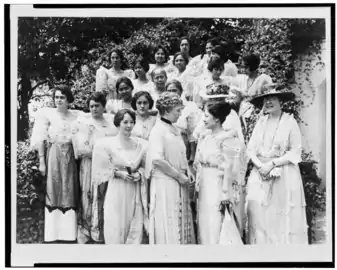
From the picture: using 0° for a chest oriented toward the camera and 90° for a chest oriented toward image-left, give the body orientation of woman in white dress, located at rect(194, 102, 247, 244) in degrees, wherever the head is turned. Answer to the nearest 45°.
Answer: approximately 45°

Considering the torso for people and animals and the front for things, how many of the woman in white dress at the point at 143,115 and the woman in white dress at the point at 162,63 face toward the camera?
2

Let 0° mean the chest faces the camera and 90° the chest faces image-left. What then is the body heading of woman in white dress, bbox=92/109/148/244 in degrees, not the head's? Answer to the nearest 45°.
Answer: approximately 315°

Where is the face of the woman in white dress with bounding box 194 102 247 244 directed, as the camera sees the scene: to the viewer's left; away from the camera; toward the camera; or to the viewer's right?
to the viewer's left

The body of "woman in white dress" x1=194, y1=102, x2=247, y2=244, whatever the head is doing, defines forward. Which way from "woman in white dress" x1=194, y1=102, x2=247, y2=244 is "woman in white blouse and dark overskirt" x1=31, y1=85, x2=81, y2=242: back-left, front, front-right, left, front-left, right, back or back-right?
front-right
